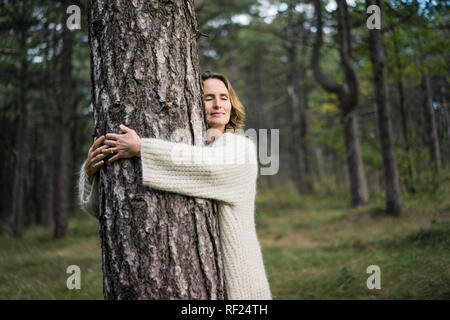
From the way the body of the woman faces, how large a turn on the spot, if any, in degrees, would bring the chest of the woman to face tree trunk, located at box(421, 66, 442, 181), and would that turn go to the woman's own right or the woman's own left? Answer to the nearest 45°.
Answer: approximately 135° to the woman's own right

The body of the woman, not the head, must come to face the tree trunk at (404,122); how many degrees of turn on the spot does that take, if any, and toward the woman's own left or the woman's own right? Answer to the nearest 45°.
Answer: approximately 135° to the woman's own right

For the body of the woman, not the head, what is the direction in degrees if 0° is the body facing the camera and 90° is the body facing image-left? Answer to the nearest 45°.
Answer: approximately 90°
